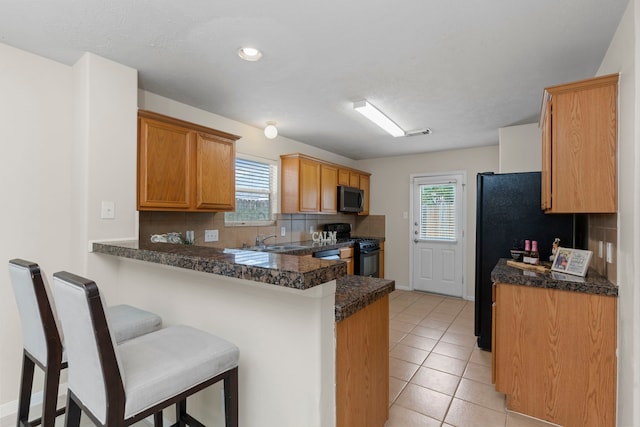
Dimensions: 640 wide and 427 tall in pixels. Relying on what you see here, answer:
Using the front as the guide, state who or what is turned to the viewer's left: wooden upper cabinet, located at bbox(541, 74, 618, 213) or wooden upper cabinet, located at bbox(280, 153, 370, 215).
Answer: wooden upper cabinet, located at bbox(541, 74, 618, 213)

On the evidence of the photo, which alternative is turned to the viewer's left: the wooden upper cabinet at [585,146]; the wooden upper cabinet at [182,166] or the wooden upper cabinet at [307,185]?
the wooden upper cabinet at [585,146]

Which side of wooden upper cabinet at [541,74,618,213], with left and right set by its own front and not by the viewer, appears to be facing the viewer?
left

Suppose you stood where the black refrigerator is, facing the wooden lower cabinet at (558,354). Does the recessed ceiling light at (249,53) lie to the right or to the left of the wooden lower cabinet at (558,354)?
right

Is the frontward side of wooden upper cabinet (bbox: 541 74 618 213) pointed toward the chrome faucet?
yes

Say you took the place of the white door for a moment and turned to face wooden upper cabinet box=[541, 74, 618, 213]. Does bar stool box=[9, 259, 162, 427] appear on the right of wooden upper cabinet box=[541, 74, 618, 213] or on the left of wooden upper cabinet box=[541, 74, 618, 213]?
right

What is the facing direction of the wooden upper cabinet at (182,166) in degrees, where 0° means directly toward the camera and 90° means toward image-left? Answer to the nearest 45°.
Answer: approximately 315°

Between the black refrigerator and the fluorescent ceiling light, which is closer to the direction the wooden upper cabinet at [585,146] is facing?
the fluorescent ceiling light

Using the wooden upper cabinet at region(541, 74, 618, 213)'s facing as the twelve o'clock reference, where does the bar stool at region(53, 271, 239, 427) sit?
The bar stool is roughly at 10 o'clock from the wooden upper cabinet.
